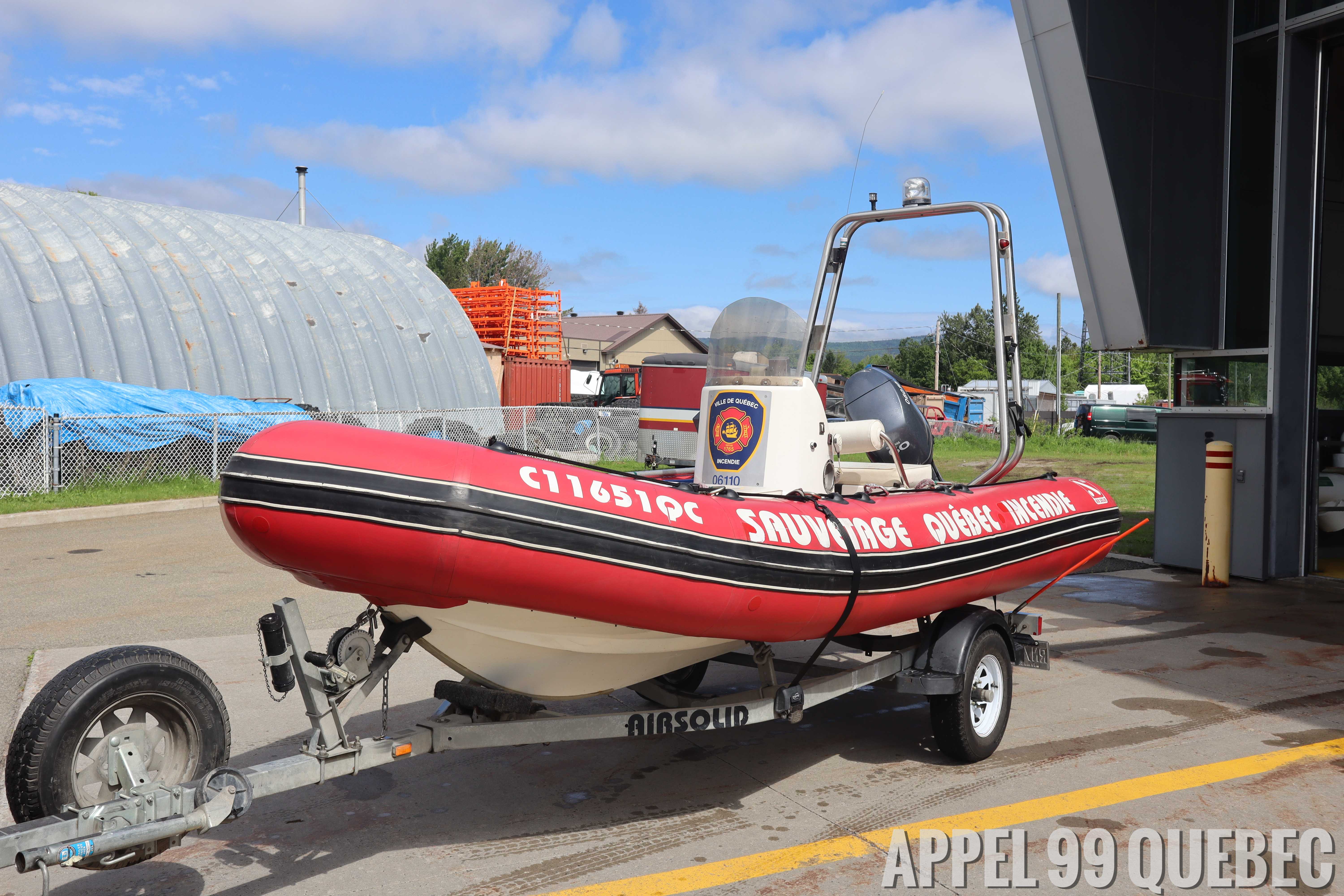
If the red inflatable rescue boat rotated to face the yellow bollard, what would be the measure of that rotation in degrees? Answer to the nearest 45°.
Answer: approximately 180°

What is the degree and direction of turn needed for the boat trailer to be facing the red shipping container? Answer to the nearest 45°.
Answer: approximately 135° to its right

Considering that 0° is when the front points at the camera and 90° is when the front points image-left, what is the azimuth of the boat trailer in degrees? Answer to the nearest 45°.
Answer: approximately 45°

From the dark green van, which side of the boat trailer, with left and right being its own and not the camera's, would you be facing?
back

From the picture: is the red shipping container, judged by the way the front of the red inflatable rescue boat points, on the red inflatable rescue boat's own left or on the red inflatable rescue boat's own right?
on the red inflatable rescue boat's own right

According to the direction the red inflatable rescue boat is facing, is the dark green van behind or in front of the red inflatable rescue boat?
behind

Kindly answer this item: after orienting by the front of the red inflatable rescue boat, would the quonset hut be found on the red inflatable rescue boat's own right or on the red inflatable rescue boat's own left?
on the red inflatable rescue boat's own right

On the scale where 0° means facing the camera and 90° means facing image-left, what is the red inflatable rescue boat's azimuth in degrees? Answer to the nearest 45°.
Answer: approximately 45°

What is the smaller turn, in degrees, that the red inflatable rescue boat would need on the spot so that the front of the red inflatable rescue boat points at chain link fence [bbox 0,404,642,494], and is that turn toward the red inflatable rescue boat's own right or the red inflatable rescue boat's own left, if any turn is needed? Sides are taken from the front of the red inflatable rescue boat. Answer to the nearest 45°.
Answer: approximately 90° to the red inflatable rescue boat's own right
